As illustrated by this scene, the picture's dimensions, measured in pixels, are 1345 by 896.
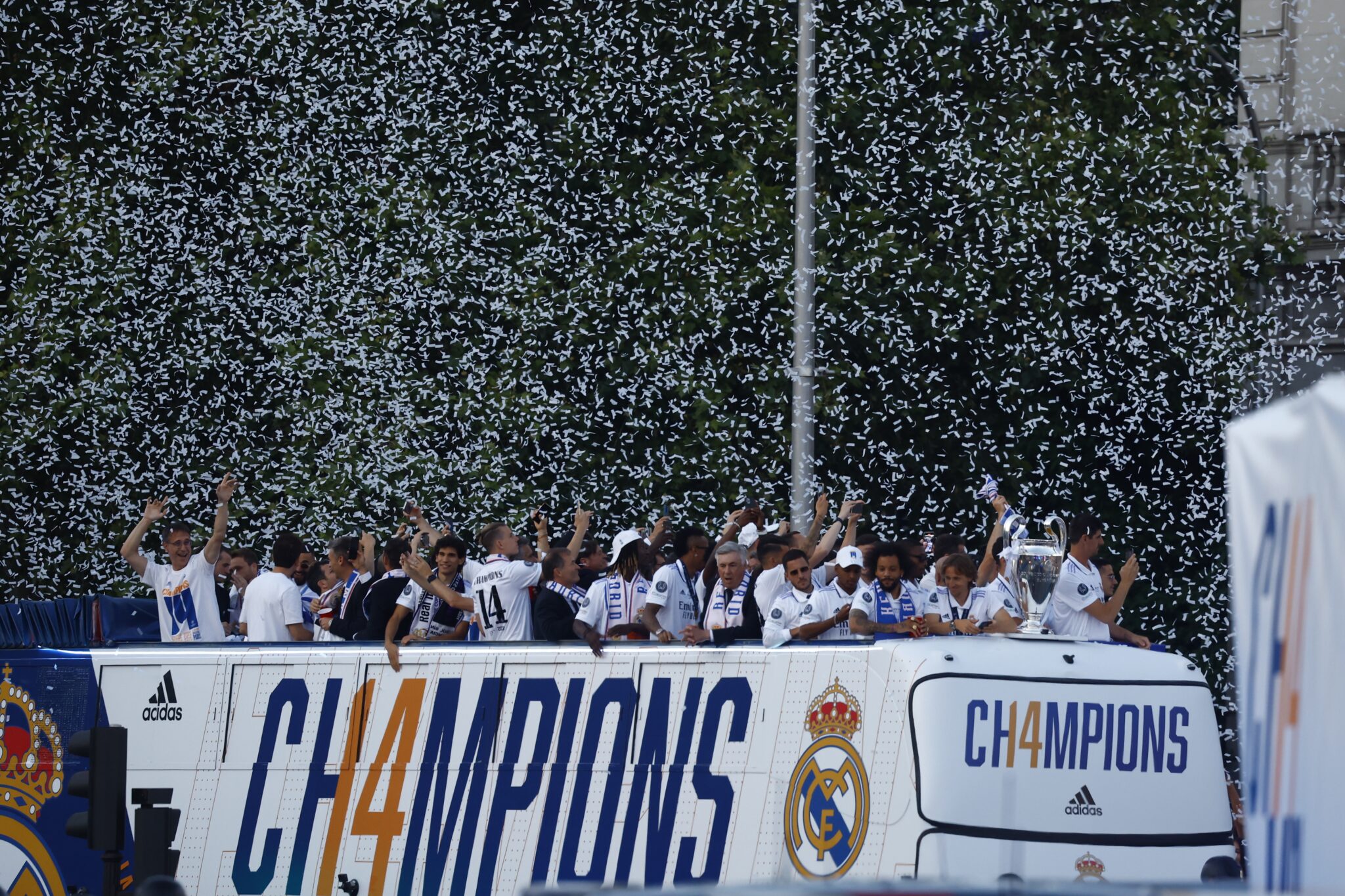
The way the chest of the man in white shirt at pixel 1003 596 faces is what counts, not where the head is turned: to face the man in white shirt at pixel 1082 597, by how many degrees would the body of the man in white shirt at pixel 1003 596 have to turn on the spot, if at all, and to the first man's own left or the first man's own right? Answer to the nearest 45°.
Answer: approximately 90° to the first man's own left

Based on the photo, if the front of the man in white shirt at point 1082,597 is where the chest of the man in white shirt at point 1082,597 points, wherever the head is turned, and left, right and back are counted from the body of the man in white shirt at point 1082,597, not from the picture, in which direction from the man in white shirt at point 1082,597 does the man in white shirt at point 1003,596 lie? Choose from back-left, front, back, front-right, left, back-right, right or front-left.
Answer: back-right

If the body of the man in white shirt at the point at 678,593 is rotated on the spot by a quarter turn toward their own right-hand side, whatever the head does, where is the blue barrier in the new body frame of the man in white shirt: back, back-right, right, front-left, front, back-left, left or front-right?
front-right

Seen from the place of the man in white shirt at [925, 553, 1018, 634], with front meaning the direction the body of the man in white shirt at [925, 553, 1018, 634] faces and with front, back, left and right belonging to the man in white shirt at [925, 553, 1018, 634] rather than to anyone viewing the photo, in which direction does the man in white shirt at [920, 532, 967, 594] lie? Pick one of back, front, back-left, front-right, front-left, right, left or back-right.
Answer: back

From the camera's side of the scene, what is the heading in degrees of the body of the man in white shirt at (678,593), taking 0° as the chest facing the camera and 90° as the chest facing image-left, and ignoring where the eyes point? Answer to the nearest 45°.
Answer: approximately 315°

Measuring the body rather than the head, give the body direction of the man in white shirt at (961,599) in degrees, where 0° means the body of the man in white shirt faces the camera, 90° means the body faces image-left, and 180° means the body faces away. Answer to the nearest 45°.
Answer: approximately 0°

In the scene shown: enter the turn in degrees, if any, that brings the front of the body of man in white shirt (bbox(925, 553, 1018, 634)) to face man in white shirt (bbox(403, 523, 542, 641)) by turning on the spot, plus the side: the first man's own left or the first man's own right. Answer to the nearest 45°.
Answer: approximately 90° to the first man's own right

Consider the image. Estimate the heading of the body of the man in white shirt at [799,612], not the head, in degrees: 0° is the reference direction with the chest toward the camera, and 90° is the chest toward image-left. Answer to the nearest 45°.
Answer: approximately 315°
